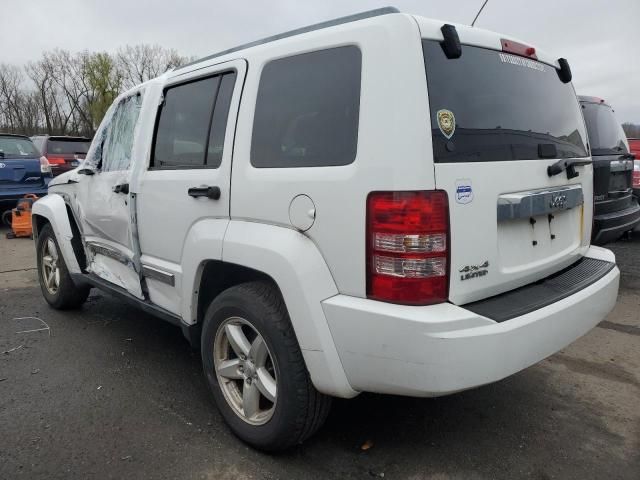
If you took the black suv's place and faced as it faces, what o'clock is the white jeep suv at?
The white jeep suv is roughly at 8 o'clock from the black suv.

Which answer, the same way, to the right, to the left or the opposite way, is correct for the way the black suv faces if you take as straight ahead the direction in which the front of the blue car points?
the same way

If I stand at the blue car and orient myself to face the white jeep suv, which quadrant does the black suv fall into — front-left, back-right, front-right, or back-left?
front-left

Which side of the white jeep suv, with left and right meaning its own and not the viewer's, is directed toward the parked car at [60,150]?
front

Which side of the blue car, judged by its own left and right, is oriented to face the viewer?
back

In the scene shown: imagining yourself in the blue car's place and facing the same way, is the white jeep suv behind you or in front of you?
behind

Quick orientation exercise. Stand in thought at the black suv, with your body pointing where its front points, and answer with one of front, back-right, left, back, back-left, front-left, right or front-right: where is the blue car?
front-left

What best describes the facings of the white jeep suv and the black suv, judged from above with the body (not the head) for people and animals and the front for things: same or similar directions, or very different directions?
same or similar directions

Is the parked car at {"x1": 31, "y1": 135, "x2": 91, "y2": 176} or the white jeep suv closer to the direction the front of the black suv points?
the parked car

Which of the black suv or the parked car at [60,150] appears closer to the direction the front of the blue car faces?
the parked car

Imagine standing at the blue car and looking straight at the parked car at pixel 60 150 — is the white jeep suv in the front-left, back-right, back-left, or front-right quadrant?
back-right

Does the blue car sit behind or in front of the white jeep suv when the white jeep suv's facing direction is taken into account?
in front

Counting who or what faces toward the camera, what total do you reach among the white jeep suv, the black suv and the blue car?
0

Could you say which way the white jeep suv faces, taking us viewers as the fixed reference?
facing away from the viewer and to the left of the viewer

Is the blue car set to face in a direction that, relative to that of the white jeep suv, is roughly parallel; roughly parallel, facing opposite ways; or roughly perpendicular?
roughly parallel

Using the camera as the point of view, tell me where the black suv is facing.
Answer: facing away from the viewer and to the left of the viewer

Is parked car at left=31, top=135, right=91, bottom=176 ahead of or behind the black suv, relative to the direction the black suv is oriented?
ahead
